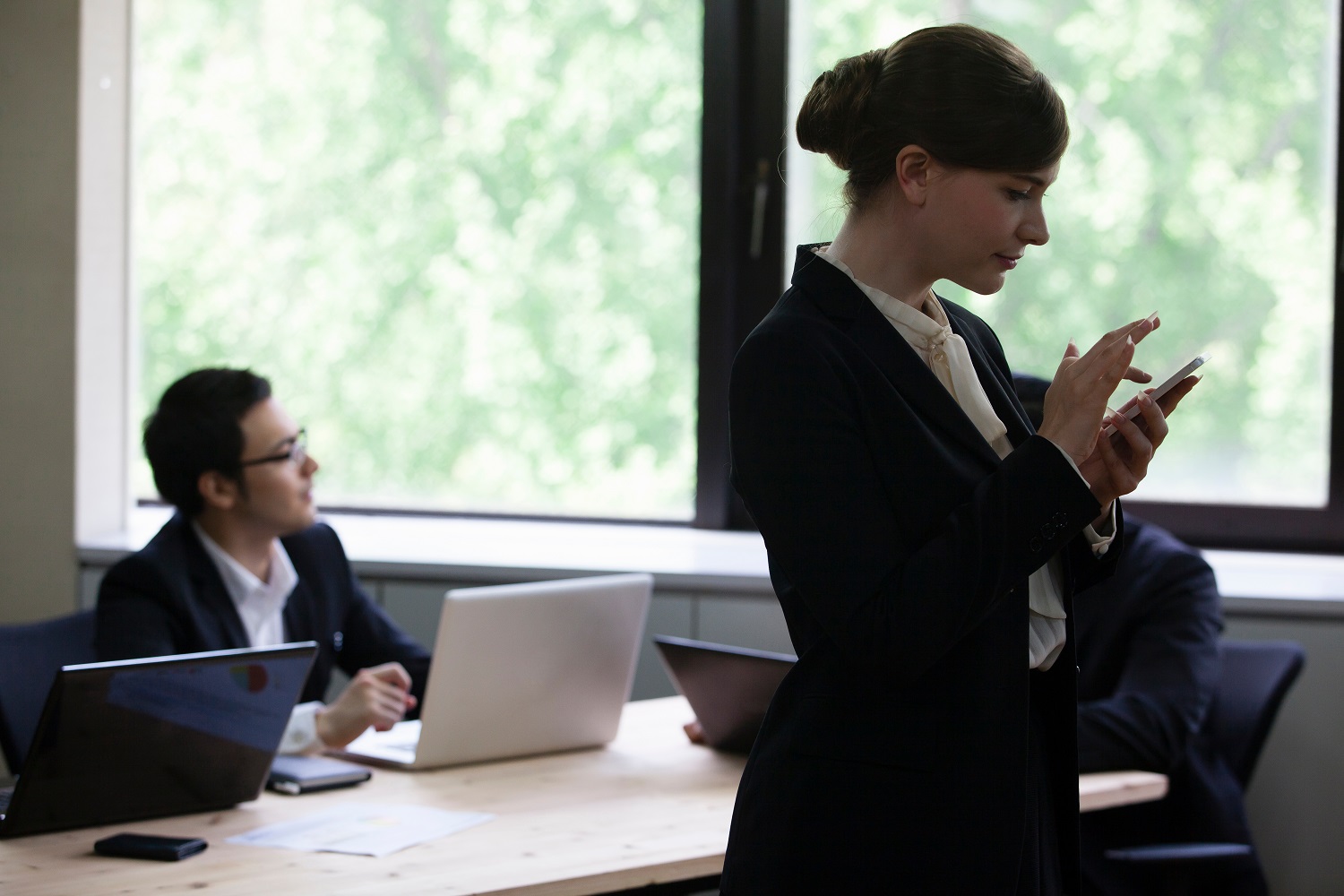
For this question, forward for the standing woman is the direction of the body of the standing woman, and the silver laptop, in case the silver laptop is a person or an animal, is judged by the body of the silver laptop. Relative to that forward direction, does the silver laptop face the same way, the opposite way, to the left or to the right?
the opposite way

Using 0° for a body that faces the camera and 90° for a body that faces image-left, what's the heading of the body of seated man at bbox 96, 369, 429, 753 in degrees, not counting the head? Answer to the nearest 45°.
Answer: approximately 315°

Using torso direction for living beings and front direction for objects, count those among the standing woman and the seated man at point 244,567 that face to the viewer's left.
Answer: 0

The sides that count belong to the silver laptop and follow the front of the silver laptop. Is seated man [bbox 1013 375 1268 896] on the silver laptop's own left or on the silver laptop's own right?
on the silver laptop's own right

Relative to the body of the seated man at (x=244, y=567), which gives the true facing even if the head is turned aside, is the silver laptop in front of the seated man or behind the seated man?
in front

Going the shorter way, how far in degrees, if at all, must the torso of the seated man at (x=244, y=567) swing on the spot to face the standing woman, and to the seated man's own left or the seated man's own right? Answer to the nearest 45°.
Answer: approximately 45° to the seated man's own right

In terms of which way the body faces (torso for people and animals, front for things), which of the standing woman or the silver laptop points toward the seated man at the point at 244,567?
the silver laptop

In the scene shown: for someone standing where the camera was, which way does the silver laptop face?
facing away from the viewer and to the left of the viewer

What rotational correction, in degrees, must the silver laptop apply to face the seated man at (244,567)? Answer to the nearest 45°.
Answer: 0° — it already faces them

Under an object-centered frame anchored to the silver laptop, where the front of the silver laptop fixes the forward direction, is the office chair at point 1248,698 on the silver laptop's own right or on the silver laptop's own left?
on the silver laptop's own right

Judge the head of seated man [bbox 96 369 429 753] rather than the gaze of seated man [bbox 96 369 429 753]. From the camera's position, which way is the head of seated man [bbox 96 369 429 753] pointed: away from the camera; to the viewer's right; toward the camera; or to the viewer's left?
to the viewer's right
